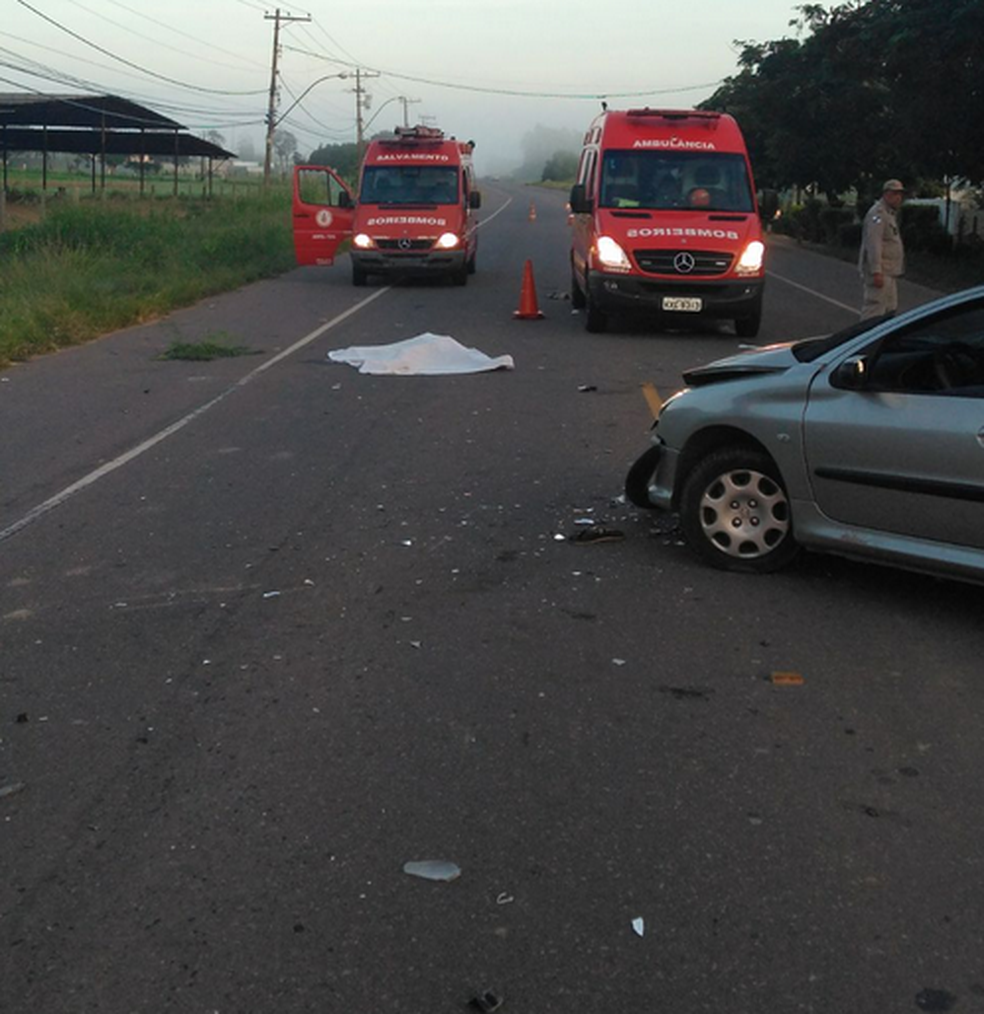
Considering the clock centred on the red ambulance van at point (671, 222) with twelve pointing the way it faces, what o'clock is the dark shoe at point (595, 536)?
The dark shoe is roughly at 12 o'clock from the red ambulance van.

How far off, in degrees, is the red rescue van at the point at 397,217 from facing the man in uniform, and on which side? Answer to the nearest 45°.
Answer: approximately 45° to its left

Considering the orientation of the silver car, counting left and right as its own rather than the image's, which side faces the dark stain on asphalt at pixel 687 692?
left

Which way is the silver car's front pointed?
to the viewer's left

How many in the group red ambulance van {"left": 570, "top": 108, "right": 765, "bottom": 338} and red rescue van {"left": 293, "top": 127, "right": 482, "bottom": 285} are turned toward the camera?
2

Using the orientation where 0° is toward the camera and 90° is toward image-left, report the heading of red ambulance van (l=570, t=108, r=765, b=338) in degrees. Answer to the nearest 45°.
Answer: approximately 0°

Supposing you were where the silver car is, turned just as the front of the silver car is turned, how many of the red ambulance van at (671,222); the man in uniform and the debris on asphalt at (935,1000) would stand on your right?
2

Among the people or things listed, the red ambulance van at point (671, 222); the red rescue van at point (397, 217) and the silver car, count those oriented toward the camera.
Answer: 2

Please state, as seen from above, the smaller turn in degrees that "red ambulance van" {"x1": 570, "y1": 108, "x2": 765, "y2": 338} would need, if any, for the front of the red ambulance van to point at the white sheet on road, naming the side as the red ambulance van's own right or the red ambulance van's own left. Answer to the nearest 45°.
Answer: approximately 45° to the red ambulance van's own right

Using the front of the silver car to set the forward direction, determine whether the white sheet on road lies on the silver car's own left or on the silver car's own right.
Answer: on the silver car's own right

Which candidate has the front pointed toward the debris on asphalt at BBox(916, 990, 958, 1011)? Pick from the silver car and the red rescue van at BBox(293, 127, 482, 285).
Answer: the red rescue van
